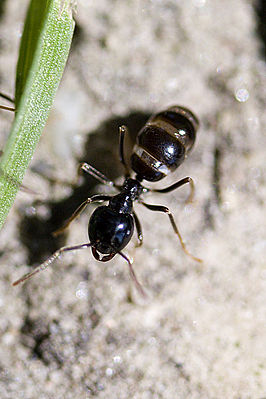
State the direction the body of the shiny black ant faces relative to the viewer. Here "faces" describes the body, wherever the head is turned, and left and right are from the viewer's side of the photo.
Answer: facing the viewer and to the left of the viewer
